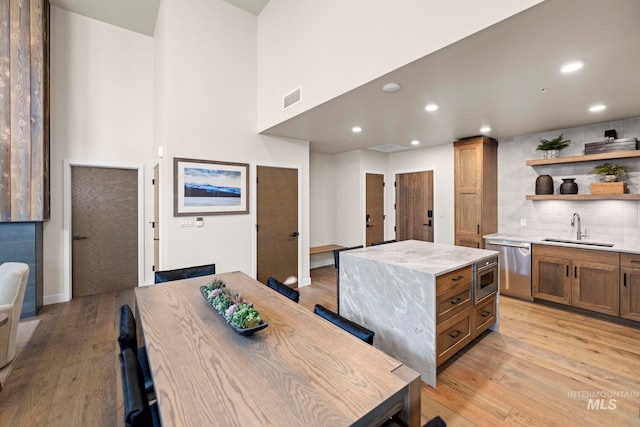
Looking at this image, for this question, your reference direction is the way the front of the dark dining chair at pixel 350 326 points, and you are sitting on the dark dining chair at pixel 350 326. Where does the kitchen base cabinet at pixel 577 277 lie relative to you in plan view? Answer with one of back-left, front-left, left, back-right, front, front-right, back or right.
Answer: back

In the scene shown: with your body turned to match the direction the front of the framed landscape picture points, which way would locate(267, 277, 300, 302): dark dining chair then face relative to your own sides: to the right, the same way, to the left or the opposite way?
to the right

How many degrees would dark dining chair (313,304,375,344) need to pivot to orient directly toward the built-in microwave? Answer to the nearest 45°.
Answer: approximately 180°

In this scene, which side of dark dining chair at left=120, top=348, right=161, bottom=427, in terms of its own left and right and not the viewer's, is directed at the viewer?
right

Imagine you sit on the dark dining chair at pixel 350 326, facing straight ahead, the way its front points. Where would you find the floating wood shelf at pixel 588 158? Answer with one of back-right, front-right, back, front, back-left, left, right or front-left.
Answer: back

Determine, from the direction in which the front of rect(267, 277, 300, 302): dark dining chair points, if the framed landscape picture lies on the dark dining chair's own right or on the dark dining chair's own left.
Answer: on the dark dining chair's own right

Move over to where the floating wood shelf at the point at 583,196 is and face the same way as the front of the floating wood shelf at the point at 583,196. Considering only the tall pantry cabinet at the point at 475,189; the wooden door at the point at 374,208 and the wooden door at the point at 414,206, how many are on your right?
3
